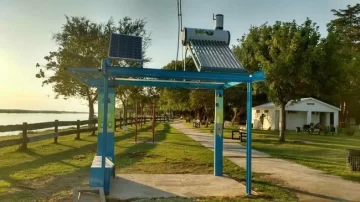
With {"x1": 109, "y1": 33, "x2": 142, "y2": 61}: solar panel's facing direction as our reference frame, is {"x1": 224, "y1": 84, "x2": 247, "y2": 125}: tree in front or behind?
behind

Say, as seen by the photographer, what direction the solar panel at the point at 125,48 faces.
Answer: facing the viewer

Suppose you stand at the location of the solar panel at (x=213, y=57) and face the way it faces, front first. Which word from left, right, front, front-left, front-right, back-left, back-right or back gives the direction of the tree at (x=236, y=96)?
back-left

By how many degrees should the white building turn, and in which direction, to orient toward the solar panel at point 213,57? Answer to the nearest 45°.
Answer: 0° — it already faces it

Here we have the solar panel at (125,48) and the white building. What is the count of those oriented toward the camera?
2

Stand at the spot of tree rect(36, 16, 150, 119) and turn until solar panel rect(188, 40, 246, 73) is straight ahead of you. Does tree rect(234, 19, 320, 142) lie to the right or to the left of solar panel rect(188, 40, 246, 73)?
left

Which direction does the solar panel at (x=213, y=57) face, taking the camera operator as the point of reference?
facing the viewer and to the right of the viewer

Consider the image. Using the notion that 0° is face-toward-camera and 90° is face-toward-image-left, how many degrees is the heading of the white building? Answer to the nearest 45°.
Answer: approximately 0°

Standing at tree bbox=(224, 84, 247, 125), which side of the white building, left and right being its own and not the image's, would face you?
right

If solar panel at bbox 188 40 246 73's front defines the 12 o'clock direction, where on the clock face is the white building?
The white building is roughly at 8 o'clock from the solar panel.

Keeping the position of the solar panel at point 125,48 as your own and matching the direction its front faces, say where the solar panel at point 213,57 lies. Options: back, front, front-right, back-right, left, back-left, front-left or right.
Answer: left

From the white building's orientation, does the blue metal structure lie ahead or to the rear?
ahead

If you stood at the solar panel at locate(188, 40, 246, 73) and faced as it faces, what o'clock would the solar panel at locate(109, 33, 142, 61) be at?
the solar panel at locate(109, 33, 142, 61) is roughly at 4 o'clock from the solar panel at locate(188, 40, 246, 73).
